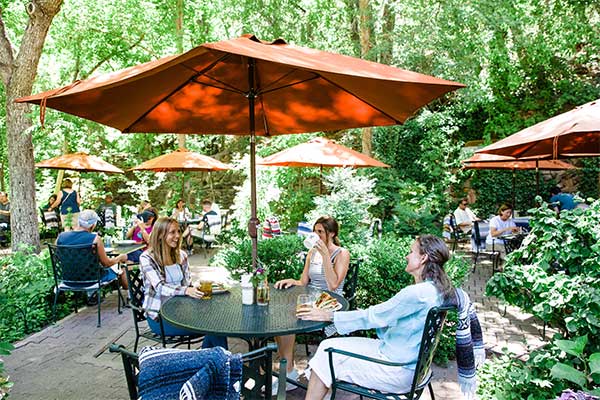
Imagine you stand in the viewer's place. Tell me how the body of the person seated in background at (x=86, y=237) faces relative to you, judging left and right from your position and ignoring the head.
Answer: facing away from the viewer and to the right of the viewer

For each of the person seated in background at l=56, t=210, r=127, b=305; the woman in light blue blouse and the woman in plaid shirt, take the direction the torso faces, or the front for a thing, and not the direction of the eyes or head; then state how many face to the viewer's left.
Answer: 1

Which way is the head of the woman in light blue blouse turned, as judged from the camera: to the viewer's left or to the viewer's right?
to the viewer's left

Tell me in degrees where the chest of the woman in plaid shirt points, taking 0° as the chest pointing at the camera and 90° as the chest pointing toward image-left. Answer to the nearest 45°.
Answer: approximately 315°

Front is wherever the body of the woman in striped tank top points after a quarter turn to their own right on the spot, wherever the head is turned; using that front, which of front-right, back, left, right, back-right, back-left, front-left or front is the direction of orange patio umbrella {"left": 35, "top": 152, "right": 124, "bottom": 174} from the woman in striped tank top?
front

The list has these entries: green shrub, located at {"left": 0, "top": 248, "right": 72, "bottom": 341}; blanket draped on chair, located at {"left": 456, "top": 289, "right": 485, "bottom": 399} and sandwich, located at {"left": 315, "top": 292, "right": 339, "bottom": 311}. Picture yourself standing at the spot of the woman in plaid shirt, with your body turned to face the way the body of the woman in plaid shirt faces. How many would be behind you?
1

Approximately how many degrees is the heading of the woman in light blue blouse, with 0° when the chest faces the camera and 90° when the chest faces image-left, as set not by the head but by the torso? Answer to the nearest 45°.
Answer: approximately 90°

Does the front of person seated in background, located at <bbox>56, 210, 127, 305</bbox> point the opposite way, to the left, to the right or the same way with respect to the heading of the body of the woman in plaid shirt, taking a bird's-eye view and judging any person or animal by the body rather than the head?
to the left

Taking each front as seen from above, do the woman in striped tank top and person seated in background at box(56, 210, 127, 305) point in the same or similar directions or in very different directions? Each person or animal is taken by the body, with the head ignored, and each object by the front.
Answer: very different directions

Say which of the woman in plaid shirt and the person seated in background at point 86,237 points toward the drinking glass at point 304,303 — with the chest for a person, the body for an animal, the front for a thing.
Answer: the woman in plaid shirt

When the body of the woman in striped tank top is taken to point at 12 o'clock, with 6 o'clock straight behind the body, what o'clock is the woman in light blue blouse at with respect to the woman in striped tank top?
The woman in light blue blouse is roughly at 10 o'clock from the woman in striped tank top.

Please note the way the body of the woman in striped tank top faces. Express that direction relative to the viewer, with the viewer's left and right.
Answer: facing the viewer and to the left of the viewer

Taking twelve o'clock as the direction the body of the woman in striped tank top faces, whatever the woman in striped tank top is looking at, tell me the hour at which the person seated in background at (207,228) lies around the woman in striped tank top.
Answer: The person seated in background is roughly at 4 o'clock from the woman in striped tank top.

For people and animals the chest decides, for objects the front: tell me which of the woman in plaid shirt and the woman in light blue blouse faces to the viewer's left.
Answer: the woman in light blue blouse
